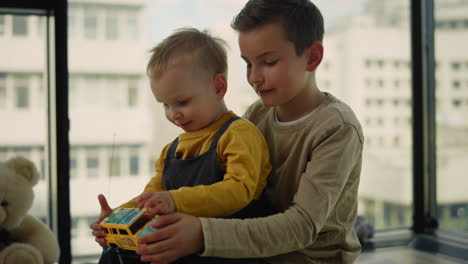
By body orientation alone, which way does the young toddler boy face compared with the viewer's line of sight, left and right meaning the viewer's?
facing the viewer and to the left of the viewer

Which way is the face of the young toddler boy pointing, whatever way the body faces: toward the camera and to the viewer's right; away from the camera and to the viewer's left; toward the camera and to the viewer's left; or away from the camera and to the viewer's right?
toward the camera and to the viewer's left

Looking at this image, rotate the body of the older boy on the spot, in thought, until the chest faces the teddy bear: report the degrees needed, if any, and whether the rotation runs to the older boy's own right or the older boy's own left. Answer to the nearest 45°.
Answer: approximately 90° to the older boy's own right

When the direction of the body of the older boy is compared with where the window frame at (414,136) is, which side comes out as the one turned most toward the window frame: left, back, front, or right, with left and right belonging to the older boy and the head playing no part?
back

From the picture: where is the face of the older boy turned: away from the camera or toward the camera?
toward the camera

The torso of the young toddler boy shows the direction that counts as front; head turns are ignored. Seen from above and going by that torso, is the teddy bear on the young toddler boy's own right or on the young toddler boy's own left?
on the young toddler boy's own right

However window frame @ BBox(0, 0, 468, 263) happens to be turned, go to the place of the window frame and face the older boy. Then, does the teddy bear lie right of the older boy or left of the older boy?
right

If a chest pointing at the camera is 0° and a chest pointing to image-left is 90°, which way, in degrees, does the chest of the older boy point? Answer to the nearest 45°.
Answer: approximately 45°
